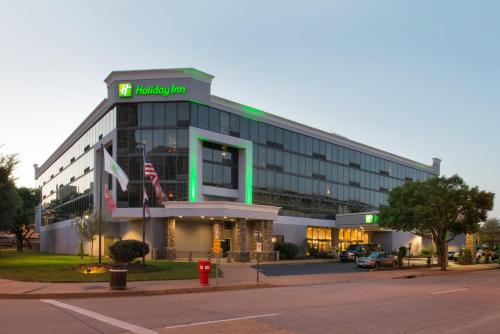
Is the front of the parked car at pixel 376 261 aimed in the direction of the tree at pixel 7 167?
yes

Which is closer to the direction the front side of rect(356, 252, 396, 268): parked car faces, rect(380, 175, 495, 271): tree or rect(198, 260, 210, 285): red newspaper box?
the red newspaper box

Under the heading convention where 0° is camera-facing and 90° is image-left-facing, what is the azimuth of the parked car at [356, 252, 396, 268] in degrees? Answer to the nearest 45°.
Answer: approximately 45°

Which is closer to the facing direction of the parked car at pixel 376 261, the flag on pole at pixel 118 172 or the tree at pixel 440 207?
the flag on pole

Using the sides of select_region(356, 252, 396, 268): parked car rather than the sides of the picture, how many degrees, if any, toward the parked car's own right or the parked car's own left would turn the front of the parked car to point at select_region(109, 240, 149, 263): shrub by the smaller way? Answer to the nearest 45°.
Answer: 0° — it already faces it

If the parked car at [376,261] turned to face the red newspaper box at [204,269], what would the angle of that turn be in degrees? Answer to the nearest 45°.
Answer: approximately 45° to its left

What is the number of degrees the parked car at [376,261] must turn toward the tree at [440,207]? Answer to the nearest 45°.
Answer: approximately 135° to its left
